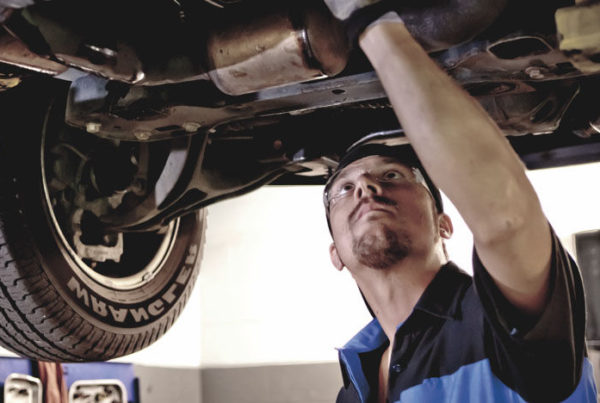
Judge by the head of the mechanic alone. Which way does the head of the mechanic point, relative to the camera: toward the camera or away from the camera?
toward the camera

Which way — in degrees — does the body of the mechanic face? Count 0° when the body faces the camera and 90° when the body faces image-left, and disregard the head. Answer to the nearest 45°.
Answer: approximately 45°
